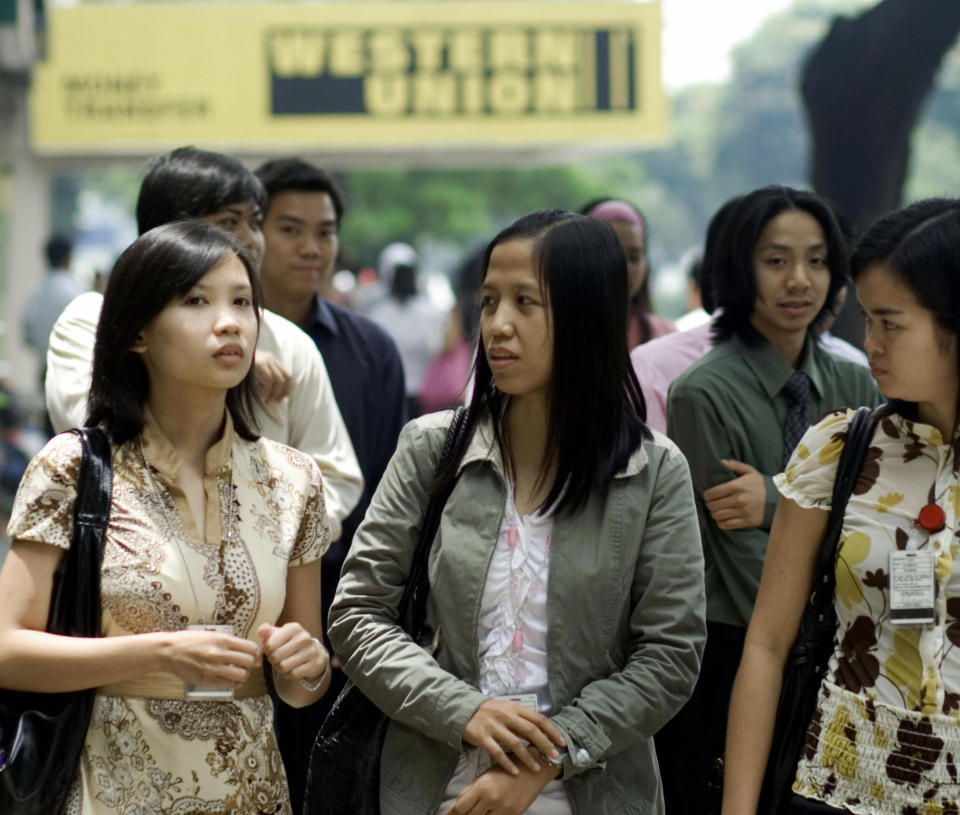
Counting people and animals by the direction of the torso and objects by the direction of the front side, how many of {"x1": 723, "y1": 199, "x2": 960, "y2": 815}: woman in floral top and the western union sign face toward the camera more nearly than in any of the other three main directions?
2

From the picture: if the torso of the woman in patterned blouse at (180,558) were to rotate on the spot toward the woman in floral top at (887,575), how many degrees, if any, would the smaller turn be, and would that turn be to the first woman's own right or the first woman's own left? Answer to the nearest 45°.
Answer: approximately 45° to the first woman's own left

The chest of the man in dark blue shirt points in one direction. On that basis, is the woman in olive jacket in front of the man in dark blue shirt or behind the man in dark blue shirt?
in front

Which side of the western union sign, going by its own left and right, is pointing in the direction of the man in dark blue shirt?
front

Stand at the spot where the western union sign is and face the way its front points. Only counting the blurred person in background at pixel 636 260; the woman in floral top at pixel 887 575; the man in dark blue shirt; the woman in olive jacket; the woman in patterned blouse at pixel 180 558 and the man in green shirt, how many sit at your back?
0

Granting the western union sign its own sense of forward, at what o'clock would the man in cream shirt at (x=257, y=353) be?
The man in cream shirt is roughly at 12 o'clock from the western union sign.

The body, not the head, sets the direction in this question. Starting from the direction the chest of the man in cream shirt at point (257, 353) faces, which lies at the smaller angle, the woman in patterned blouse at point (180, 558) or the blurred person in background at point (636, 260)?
the woman in patterned blouse

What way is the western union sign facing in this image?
toward the camera

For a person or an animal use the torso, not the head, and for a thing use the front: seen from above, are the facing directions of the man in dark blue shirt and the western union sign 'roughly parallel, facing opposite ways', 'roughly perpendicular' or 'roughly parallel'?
roughly parallel

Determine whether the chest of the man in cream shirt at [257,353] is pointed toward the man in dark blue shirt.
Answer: no

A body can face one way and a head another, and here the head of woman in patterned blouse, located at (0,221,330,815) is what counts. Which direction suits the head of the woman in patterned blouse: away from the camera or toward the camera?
toward the camera

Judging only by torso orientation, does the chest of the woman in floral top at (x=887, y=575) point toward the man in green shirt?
no

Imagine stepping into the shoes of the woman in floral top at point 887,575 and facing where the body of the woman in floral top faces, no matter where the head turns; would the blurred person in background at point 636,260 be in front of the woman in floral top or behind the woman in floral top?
behind

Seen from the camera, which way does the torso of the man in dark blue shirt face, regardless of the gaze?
toward the camera

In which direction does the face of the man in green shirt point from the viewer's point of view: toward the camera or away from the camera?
toward the camera
